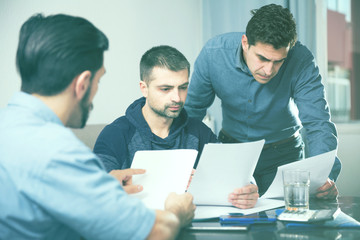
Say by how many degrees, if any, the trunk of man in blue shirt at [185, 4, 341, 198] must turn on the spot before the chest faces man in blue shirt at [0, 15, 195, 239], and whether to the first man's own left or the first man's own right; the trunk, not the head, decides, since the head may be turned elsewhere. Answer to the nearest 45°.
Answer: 0° — they already face them

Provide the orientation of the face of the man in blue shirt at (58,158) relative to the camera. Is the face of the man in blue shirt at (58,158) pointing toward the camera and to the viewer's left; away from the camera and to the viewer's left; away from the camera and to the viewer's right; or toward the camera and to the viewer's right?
away from the camera and to the viewer's right

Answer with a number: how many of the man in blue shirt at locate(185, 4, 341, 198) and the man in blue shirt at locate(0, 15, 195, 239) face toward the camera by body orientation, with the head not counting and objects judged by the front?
1

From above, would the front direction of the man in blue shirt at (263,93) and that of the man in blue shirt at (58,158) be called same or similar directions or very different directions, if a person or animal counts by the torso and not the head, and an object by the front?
very different directions

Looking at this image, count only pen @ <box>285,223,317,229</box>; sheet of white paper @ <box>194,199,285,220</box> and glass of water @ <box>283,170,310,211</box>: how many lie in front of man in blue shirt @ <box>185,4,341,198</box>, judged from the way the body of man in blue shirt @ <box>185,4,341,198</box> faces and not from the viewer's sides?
3

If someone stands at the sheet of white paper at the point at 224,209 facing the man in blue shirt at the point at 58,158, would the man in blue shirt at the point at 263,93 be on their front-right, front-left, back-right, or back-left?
back-right

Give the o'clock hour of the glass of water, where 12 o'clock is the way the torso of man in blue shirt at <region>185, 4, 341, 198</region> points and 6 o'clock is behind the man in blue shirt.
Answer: The glass of water is roughly at 12 o'clock from the man in blue shirt.

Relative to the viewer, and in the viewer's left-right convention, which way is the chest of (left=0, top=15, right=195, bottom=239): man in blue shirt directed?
facing away from the viewer and to the right of the viewer

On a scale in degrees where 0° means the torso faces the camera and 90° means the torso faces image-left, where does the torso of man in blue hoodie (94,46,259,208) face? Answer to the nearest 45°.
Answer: approximately 315°

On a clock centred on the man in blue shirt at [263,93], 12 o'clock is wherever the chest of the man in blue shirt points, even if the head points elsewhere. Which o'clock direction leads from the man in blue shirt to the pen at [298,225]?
The pen is roughly at 12 o'clock from the man in blue shirt.

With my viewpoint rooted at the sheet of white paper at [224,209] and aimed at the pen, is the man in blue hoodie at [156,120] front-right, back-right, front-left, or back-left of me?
back-left
